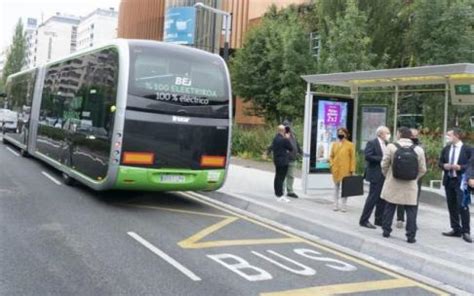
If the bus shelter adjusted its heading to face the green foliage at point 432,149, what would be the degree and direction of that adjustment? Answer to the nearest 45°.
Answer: approximately 180°

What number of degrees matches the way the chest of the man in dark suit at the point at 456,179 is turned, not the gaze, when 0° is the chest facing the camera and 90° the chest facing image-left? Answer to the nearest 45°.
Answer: approximately 45°

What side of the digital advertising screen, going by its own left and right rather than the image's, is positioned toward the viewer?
front

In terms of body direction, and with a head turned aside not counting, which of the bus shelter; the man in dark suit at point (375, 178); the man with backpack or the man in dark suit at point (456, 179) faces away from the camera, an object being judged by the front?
the man with backpack

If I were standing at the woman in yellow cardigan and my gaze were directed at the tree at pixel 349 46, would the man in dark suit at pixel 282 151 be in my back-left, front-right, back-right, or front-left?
front-left

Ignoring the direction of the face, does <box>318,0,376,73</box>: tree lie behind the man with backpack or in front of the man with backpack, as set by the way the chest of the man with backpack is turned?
in front

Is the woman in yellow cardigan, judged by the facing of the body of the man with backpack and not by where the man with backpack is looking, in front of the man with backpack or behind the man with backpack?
in front

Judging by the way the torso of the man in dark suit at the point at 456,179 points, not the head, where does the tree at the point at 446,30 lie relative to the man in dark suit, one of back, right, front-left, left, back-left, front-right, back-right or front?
back-right

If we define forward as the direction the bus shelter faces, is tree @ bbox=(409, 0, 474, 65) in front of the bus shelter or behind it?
behind

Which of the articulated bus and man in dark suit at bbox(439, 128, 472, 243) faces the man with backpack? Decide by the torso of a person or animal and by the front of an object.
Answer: the man in dark suit

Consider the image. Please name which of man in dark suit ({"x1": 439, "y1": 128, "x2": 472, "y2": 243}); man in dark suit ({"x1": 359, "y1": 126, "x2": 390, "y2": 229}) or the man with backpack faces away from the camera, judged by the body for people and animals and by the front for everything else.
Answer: the man with backpack

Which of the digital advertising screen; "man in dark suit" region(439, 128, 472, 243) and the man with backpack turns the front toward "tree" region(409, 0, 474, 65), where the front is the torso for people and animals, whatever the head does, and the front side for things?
the man with backpack

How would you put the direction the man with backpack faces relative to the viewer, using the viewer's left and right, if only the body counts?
facing away from the viewer
